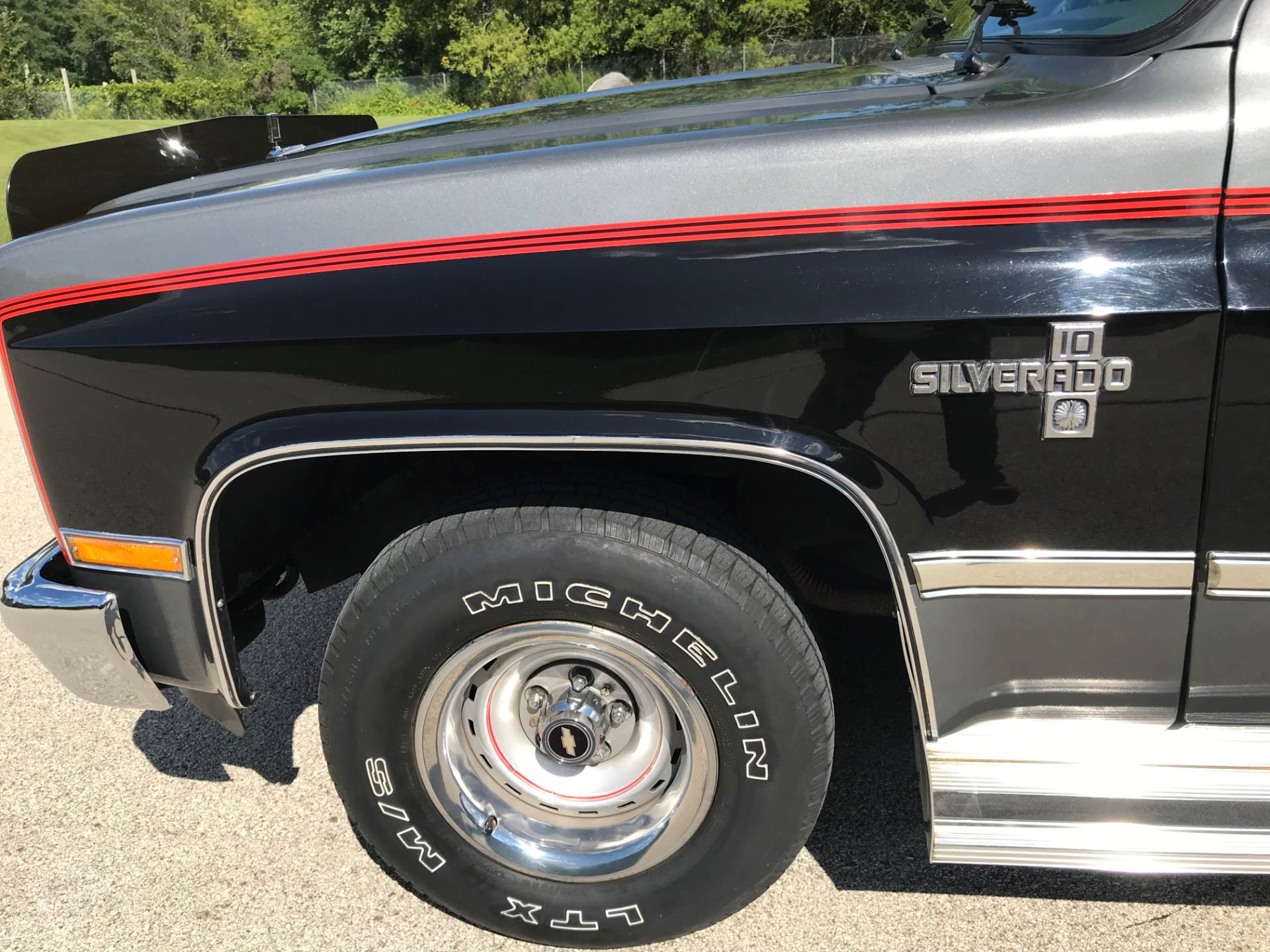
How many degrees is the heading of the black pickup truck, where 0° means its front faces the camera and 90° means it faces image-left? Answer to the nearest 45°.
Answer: approximately 90°

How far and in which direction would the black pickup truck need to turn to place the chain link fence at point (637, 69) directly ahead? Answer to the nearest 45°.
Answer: approximately 90° to its right

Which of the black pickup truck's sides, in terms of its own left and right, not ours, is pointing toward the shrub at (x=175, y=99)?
right

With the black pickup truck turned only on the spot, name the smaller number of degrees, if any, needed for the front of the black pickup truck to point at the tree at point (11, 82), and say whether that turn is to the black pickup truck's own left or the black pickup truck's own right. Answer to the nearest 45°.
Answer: approximately 45° to the black pickup truck's own right

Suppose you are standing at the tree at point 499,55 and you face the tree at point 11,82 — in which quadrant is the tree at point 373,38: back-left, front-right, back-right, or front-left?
front-right

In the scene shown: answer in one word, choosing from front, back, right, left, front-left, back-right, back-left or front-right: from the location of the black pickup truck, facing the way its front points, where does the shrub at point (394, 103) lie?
right

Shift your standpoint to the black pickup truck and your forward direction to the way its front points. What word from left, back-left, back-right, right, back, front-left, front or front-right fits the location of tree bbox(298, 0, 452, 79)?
right

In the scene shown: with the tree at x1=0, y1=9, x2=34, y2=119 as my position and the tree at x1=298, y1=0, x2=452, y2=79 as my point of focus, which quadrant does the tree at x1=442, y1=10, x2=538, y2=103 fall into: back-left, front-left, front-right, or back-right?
front-right

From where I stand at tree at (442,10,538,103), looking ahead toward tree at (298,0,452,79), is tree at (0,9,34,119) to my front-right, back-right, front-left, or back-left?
front-left

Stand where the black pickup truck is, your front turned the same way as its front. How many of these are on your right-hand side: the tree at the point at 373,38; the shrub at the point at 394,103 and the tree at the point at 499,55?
3

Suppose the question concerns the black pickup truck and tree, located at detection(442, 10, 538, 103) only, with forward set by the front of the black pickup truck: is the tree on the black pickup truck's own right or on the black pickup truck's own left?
on the black pickup truck's own right
